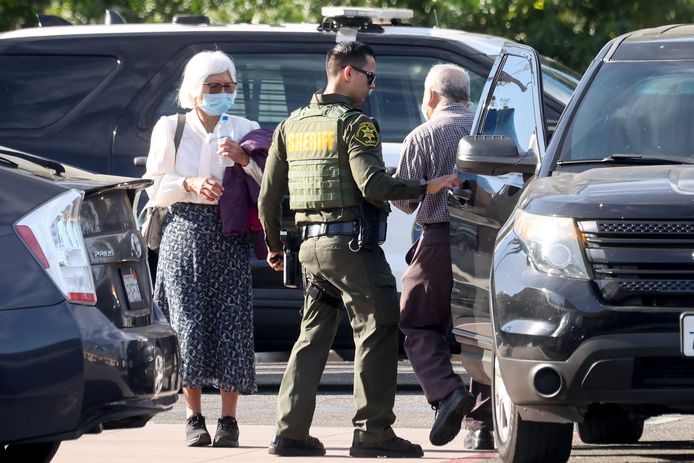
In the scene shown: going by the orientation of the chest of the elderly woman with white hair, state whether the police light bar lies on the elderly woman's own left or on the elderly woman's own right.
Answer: on the elderly woman's own left

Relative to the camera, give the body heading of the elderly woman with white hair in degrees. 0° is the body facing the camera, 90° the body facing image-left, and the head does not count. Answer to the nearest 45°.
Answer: approximately 315°

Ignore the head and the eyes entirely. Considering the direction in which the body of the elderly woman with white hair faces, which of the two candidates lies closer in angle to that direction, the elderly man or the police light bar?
the elderly man
